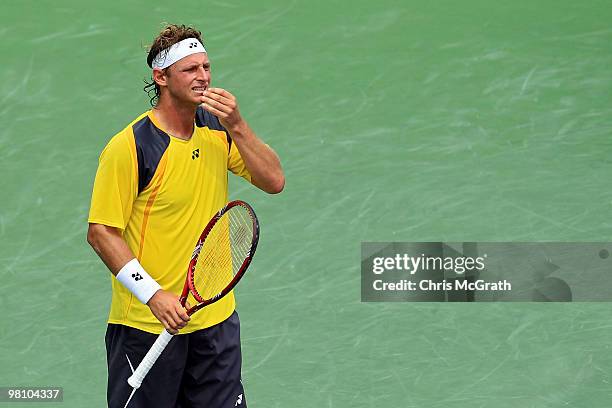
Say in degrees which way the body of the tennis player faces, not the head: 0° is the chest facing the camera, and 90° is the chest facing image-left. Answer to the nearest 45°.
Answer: approximately 315°
